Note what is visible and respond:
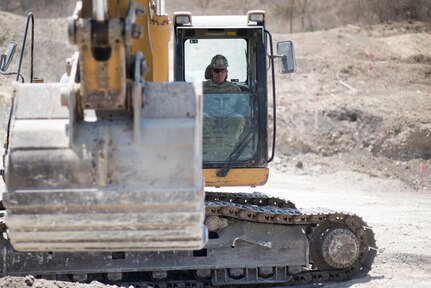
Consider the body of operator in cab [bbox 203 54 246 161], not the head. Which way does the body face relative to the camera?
toward the camera

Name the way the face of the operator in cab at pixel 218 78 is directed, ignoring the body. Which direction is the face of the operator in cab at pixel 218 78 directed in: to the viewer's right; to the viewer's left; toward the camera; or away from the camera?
toward the camera

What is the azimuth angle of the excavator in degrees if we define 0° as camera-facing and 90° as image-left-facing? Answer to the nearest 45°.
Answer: approximately 0°

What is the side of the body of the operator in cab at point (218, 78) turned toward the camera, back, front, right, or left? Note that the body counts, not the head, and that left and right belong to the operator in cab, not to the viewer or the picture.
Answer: front

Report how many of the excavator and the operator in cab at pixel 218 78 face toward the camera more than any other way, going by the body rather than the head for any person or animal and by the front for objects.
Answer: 2

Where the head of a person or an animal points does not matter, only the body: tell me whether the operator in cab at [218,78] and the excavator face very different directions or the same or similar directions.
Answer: same or similar directions

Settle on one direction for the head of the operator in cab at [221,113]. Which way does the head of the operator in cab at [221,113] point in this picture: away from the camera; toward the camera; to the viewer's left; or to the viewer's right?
toward the camera

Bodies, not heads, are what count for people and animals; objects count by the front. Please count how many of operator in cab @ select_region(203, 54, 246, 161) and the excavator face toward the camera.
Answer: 2
